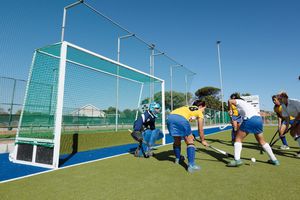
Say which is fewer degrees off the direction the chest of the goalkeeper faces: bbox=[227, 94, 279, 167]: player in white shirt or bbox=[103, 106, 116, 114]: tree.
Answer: the player in white shirt

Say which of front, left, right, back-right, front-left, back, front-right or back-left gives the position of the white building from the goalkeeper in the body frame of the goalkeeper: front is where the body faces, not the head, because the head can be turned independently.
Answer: back

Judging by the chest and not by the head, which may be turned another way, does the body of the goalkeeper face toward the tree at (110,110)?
no

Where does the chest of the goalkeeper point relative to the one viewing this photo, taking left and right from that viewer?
facing the viewer and to the right of the viewer

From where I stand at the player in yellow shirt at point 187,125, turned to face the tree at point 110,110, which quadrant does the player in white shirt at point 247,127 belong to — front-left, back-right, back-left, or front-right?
back-right

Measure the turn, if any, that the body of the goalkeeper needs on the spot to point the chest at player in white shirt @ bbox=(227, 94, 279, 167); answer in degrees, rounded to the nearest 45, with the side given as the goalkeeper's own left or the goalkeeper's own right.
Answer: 0° — they already face them
